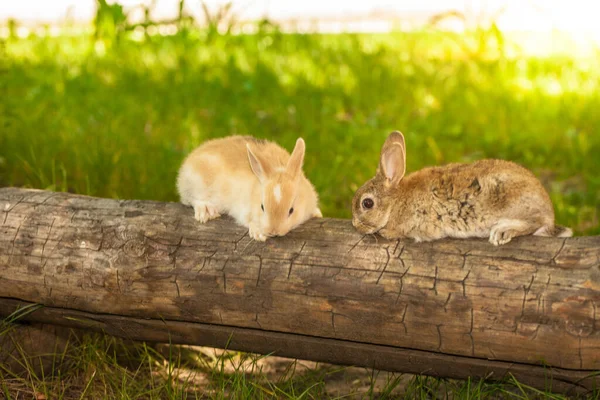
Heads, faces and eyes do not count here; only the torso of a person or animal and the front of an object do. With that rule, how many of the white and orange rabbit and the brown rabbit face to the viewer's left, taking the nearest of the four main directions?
1

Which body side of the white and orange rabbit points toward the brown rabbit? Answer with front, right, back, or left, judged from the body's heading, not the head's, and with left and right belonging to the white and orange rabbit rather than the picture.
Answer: front

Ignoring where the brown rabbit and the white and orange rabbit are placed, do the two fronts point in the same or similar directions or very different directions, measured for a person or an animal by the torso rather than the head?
very different directions

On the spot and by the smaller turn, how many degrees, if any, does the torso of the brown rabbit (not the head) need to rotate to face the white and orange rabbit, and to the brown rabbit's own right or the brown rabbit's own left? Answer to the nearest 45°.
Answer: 0° — it already faces it

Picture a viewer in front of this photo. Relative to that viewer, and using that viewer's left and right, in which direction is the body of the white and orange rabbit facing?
facing the viewer and to the right of the viewer

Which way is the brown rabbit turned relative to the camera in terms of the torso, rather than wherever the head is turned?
to the viewer's left
